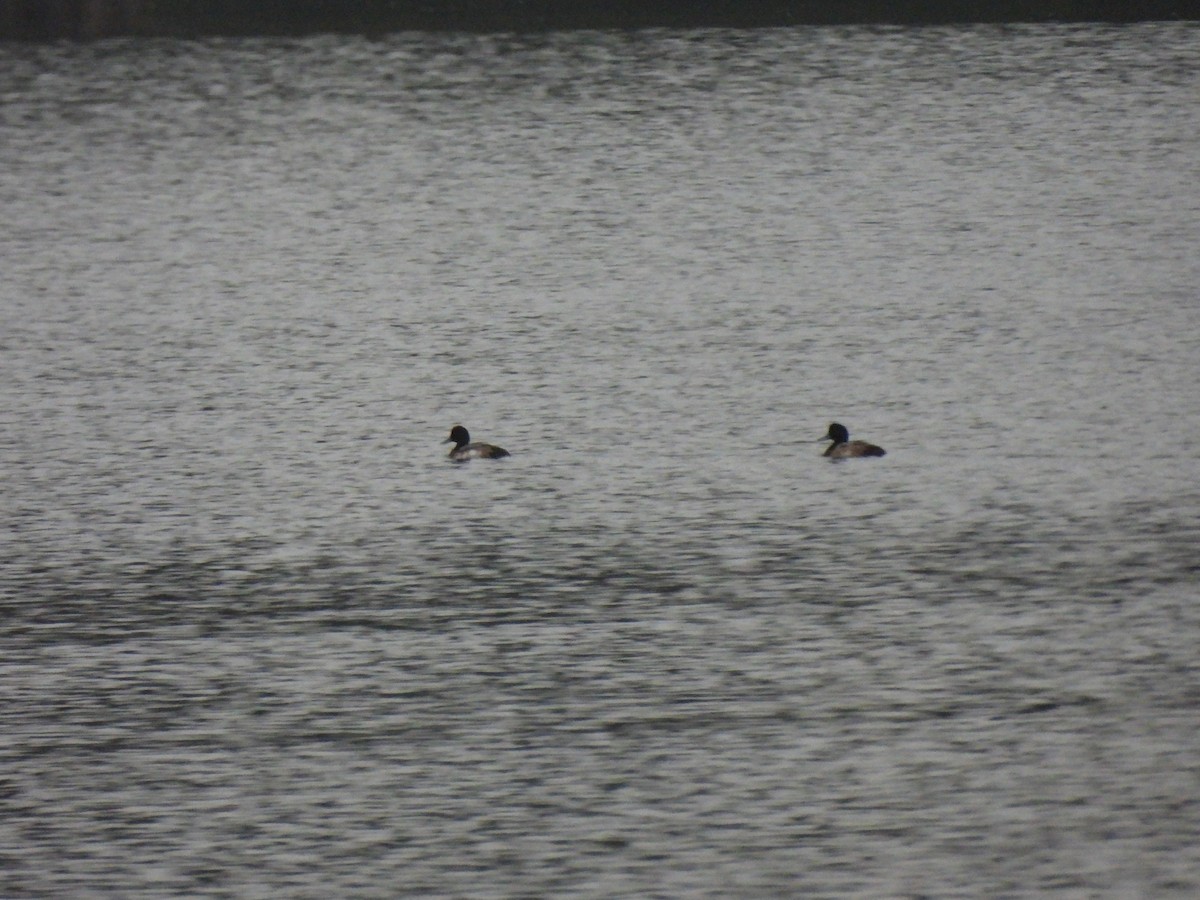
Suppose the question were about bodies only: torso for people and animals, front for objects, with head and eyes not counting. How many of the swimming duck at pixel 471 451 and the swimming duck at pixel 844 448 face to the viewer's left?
2

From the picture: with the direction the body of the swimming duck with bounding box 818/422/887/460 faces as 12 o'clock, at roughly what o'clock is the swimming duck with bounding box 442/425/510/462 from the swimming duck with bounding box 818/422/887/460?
the swimming duck with bounding box 442/425/510/462 is roughly at 12 o'clock from the swimming duck with bounding box 818/422/887/460.

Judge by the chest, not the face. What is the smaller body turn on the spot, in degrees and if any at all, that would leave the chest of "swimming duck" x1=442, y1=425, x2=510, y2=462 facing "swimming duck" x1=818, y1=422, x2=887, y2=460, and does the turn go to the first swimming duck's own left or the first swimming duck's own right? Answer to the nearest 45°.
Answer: approximately 180°

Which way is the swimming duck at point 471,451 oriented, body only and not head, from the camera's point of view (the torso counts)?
to the viewer's left

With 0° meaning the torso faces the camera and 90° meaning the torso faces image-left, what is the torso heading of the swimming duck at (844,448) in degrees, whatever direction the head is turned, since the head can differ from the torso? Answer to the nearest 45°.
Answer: approximately 90°
